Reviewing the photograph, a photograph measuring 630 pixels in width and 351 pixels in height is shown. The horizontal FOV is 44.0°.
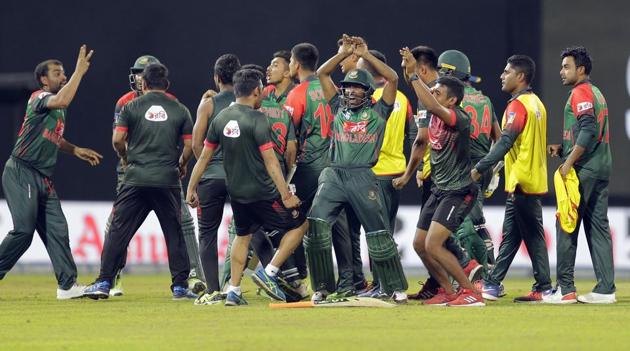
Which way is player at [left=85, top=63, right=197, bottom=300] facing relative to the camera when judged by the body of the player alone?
away from the camera

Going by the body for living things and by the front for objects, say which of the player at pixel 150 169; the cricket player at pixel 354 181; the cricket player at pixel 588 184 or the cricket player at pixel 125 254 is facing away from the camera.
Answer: the player

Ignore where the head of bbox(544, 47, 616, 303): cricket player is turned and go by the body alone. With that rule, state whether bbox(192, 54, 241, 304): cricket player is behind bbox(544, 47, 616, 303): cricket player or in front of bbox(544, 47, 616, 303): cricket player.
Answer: in front

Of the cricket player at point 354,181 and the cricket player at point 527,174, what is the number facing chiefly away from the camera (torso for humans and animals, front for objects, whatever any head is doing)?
0

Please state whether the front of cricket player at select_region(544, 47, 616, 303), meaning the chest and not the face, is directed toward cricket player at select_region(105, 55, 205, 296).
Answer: yes

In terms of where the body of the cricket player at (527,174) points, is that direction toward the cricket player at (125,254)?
yes

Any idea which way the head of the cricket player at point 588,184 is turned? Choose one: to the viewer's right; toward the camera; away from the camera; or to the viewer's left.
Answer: to the viewer's left

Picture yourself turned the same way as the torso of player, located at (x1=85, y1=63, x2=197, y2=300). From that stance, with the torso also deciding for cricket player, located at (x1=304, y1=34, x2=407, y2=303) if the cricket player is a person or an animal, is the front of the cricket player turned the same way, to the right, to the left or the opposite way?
the opposite way

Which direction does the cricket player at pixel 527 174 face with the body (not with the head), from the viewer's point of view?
to the viewer's left

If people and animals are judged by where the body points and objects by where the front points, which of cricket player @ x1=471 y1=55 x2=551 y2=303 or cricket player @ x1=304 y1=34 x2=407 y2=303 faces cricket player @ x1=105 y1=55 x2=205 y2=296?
cricket player @ x1=471 y1=55 x2=551 y2=303
